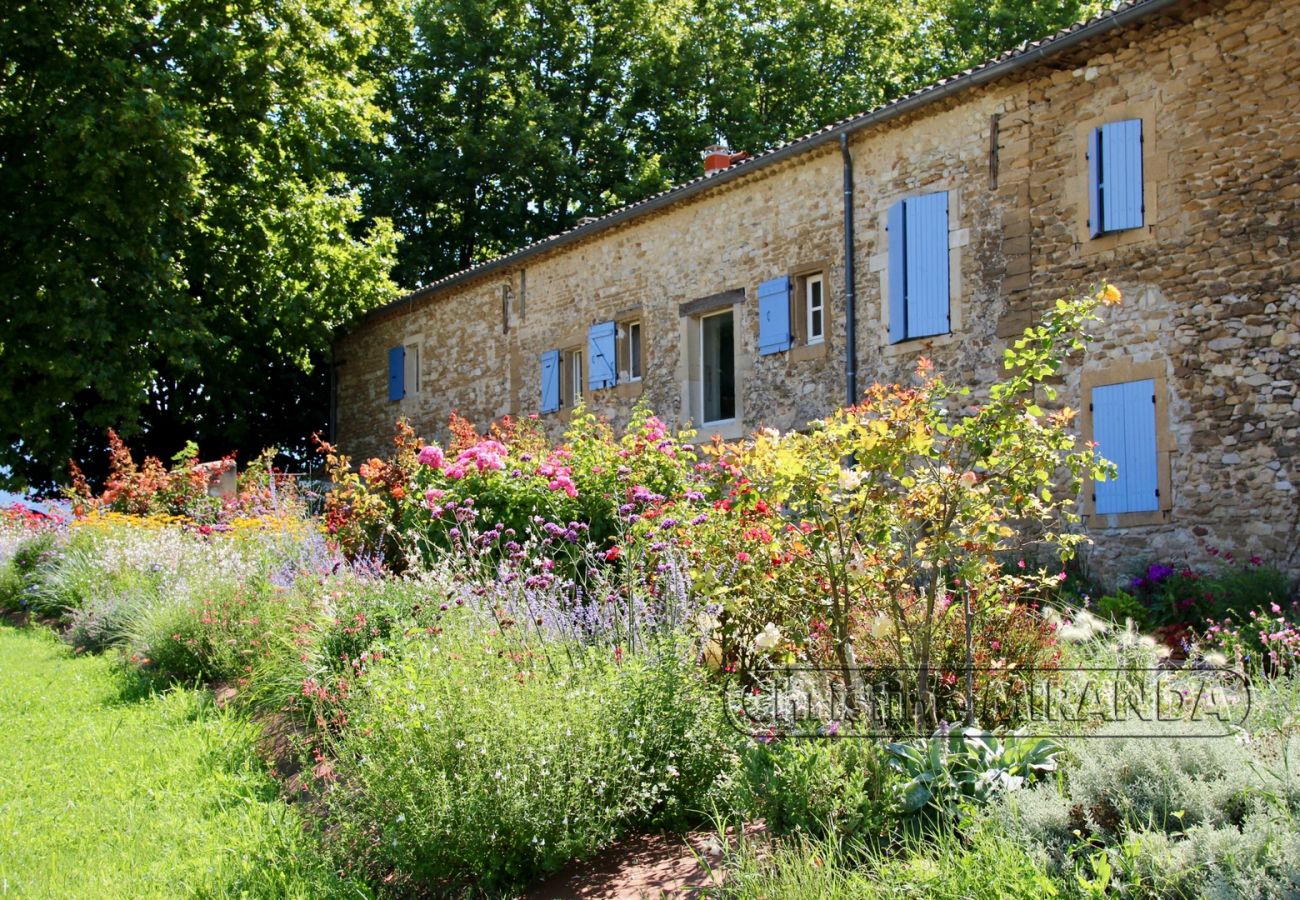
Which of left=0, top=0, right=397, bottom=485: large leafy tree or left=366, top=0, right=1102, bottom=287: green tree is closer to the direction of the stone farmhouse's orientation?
the large leafy tree

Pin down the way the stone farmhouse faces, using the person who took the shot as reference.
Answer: facing the viewer and to the left of the viewer

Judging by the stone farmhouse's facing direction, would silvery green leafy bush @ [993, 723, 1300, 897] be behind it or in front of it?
in front

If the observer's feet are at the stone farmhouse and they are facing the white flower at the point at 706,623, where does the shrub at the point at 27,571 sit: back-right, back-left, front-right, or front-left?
front-right

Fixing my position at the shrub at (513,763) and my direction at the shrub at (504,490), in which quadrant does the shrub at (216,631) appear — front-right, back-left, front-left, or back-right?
front-left

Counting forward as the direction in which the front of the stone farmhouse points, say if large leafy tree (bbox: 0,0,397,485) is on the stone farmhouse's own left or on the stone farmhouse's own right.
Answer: on the stone farmhouse's own right

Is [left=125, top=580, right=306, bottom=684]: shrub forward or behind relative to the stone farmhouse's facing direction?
forward

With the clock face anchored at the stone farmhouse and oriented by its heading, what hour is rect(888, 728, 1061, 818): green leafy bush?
The green leafy bush is roughly at 11 o'clock from the stone farmhouse.

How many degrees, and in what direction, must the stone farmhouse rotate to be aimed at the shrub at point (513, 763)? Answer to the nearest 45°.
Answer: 0° — it already faces it

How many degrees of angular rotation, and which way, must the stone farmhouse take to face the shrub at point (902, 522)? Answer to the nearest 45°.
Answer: approximately 45° to its left

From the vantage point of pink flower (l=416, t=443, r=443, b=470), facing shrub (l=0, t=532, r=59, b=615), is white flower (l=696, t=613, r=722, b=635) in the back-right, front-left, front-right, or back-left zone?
back-left

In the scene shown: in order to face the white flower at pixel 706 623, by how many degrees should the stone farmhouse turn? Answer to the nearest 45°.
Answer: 0° — it already faces it

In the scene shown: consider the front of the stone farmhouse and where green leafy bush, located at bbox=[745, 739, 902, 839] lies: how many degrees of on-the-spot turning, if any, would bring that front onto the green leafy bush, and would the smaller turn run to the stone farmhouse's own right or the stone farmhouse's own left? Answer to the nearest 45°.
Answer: approximately 45° to the stone farmhouse's own left

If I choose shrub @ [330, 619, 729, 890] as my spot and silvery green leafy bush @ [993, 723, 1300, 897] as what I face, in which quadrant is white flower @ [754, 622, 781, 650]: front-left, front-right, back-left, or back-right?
front-left
